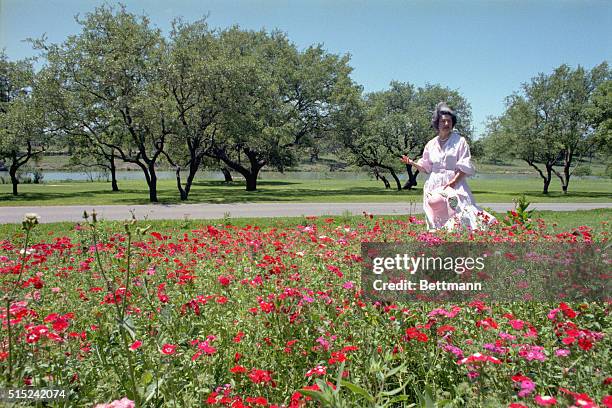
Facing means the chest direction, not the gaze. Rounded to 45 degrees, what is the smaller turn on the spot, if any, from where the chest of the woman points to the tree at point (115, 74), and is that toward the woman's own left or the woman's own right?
approximately 135° to the woman's own right

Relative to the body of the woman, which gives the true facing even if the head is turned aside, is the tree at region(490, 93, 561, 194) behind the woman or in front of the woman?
behind

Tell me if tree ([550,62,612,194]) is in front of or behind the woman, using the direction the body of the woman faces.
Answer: behind

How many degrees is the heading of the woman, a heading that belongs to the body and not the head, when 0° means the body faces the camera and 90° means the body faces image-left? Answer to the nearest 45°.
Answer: approximately 0°

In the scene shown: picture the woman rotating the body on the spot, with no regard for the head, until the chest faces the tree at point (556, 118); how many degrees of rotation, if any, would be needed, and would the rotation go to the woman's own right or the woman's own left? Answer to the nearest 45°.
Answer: approximately 180°
